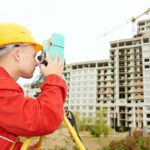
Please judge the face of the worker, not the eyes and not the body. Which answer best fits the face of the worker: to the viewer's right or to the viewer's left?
to the viewer's right

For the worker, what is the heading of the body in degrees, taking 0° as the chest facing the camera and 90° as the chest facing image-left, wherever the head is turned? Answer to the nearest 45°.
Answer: approximately 270°
